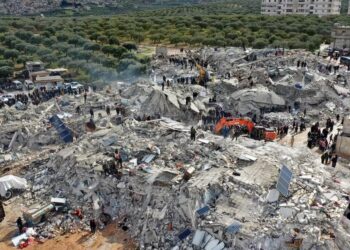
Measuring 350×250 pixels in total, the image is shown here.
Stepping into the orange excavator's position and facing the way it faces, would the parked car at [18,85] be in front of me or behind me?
in front

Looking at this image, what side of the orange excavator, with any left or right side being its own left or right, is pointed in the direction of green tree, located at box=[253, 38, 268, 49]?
right

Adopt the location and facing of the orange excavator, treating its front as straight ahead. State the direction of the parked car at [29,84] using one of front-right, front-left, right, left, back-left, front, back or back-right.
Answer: front-right

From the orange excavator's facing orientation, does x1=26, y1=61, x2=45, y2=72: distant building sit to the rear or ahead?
ahead

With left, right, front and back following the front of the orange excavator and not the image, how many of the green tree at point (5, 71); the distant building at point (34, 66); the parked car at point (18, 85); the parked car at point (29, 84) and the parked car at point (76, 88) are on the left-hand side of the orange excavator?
0

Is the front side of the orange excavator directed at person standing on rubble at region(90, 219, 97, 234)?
no

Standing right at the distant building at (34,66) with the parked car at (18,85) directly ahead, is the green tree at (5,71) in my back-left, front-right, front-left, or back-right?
front-right

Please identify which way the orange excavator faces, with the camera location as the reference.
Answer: facing to the left of the viewer

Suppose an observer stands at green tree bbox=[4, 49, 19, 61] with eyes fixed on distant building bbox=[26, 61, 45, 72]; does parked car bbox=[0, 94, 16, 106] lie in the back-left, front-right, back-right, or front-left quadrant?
front-right

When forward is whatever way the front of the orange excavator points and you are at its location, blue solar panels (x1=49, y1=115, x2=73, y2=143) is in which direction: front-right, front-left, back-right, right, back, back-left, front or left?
front

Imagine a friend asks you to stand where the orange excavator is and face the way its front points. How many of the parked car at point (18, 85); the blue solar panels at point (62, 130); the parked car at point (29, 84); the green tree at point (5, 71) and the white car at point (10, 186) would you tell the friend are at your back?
0

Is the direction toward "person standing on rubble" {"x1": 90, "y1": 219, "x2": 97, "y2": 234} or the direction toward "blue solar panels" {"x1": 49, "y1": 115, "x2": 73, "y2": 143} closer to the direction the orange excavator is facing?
the blue solar panels

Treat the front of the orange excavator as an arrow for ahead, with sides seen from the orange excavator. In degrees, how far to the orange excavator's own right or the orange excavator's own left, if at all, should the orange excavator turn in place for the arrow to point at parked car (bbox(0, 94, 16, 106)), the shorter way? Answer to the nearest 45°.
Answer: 0° — it already faces it

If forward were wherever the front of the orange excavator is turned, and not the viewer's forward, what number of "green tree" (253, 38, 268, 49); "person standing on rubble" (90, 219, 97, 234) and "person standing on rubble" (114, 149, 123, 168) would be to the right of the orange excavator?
1

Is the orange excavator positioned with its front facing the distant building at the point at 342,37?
no

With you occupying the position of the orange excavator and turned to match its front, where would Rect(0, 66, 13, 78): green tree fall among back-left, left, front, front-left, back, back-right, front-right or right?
front-right
